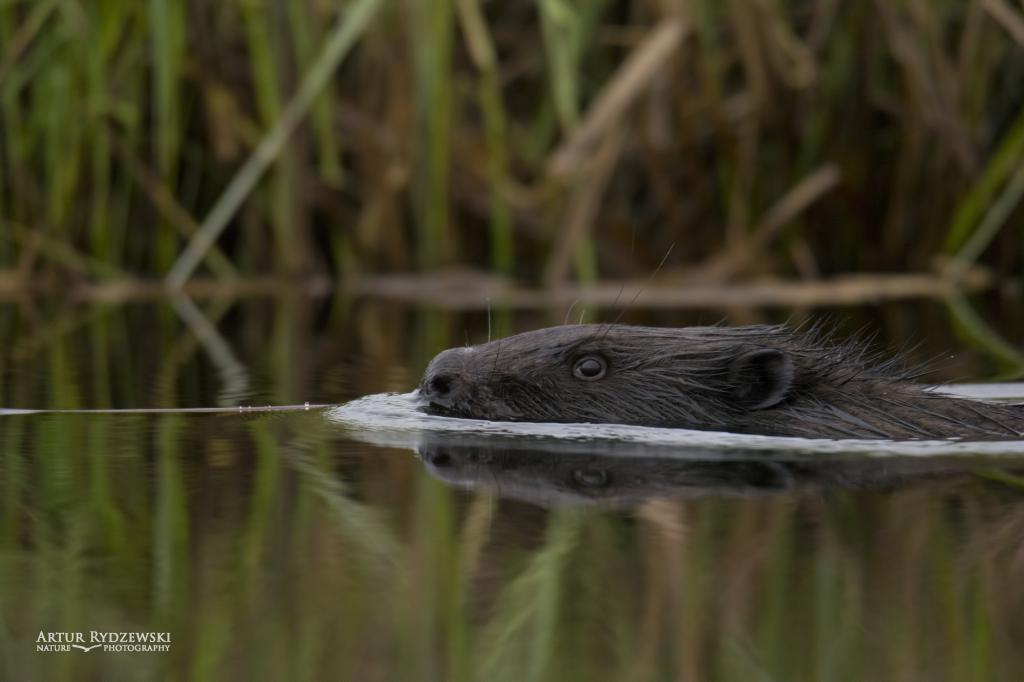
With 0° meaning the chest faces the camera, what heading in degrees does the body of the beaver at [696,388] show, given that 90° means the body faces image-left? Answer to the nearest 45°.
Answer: approximately 90°
